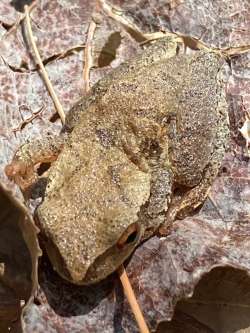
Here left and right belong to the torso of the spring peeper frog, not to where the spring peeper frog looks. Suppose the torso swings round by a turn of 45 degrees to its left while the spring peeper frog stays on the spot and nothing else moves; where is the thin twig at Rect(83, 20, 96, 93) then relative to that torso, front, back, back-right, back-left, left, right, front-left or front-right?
back

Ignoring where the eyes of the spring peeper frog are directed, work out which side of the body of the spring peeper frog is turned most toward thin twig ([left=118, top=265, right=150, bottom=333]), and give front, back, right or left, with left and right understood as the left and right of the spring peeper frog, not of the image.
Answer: front

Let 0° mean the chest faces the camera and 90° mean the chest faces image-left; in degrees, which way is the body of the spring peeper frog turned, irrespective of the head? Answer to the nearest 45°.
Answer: approximately 45°

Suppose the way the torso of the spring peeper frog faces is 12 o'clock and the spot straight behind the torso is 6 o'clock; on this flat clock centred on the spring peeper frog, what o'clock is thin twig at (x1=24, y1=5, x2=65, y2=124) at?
The thin twig is roughly at 4 o'clock from the spring peeper frog.
